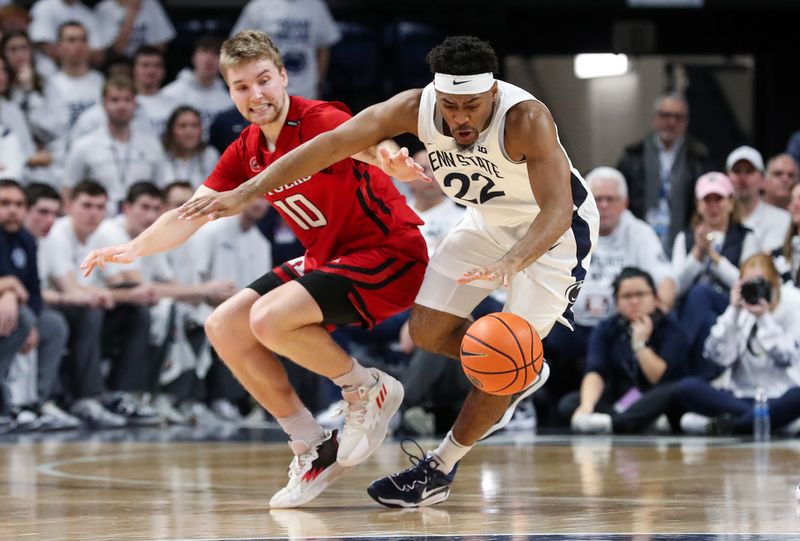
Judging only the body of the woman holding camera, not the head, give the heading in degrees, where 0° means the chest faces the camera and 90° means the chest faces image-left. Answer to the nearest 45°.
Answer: approximately 0°

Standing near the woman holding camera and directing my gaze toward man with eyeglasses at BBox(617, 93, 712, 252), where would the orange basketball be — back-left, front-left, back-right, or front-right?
back-left

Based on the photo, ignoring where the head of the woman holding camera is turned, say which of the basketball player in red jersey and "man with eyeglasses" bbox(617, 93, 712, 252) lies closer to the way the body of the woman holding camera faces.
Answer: the basketball player in red jersey

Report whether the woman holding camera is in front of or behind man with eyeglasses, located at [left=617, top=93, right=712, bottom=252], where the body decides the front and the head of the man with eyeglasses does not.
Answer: in front

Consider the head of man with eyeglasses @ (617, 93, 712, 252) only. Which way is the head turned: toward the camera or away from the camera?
toward the camera

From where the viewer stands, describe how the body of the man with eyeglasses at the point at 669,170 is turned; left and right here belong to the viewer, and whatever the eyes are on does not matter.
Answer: facing the viewer

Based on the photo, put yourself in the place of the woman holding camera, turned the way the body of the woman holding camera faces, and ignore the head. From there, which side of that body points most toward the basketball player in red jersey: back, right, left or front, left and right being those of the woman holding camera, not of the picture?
front

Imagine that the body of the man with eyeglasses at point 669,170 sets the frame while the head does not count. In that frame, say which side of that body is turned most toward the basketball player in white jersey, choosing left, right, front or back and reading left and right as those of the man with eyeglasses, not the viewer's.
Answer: front

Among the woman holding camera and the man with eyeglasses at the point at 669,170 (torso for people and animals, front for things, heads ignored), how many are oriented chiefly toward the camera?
2
